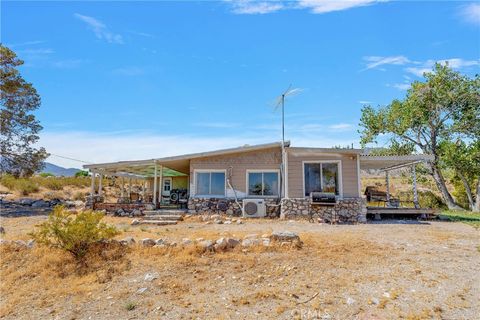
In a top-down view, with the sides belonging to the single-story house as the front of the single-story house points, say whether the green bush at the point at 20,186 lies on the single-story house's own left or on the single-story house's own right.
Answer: on the single-story house's own right

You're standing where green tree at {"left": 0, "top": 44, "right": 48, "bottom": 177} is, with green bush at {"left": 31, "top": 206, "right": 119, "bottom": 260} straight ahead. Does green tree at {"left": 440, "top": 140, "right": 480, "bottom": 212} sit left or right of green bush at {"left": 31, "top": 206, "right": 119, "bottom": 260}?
left

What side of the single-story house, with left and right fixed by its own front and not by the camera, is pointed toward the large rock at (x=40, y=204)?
right

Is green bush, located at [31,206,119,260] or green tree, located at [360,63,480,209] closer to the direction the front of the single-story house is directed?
the green bush

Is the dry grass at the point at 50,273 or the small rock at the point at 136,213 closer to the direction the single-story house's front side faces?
the dry grass

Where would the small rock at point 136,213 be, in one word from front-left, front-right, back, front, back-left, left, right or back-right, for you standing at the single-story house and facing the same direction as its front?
right

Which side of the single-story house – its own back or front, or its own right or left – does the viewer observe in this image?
front

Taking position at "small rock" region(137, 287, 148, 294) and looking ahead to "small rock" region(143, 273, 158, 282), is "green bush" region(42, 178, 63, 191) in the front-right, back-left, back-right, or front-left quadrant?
front-left

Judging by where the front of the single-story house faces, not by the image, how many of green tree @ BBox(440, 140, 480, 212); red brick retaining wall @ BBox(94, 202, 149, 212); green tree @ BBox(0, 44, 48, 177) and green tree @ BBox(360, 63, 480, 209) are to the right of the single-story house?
2

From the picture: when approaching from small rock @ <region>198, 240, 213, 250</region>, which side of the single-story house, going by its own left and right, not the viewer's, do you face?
front

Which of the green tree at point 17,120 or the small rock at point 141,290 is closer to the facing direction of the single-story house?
the small rock

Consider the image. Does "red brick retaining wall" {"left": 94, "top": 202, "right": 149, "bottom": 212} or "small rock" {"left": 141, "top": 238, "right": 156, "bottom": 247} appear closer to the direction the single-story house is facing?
the small rock

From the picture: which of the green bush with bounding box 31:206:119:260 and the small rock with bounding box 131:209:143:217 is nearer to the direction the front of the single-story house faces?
the green bush

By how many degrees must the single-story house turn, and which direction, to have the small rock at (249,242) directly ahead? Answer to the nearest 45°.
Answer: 0° — it already faces it

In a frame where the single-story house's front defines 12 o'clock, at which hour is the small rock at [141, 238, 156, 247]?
The small rock is roughly at 1 o'clock from the single-story house.

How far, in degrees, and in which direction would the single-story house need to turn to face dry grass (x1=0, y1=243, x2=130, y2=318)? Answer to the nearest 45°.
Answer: approximately 45° to its right
